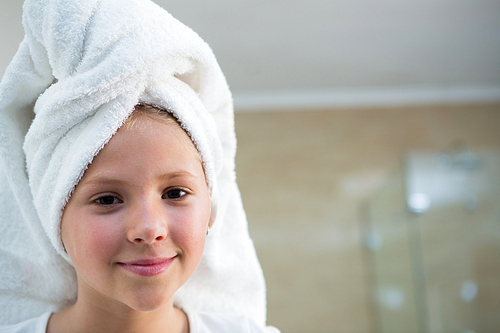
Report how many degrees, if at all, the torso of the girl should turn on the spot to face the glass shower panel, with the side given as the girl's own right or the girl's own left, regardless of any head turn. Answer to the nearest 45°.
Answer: approximately 135° to the girl's own left

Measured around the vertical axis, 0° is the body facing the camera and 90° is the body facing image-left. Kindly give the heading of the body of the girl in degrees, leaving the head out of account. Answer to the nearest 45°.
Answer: approximately 0°
